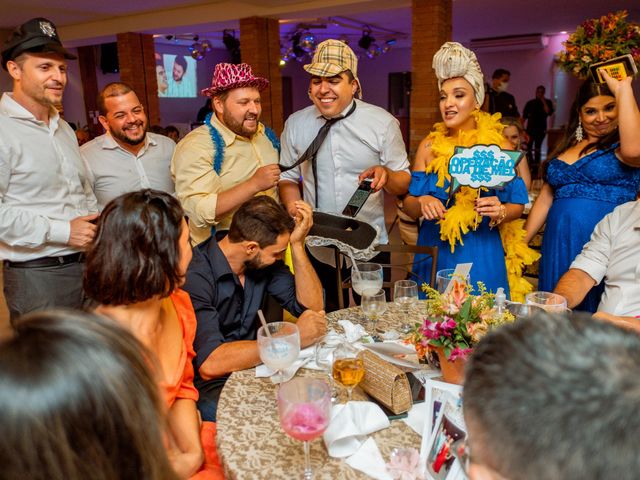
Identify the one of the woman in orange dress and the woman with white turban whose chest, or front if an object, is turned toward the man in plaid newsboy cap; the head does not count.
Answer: the woman in orange dress

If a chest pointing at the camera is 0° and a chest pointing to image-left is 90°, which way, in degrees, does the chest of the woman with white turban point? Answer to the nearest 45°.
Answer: approximately 0°

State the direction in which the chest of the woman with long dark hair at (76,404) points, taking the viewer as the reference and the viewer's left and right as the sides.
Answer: facing away from the viewer

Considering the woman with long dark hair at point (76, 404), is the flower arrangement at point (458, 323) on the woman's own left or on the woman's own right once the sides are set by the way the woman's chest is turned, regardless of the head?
on the woman's own right

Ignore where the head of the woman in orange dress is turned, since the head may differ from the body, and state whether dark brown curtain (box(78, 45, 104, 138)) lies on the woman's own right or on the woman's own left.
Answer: on the woman's own left

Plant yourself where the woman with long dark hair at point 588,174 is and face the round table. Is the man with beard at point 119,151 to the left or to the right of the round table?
right

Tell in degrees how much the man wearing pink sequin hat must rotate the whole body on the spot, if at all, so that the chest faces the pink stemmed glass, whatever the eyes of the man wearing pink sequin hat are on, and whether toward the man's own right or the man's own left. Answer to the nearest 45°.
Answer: approximately 45° to the man's own right

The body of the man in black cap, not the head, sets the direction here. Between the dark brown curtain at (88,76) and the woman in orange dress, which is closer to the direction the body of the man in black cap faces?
the woman in orange dress

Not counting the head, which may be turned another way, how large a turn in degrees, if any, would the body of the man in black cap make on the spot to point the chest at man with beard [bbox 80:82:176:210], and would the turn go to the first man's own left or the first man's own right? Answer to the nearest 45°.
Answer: approximately 90° to the first man's own left

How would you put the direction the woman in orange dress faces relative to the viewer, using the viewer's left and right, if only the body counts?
facing away from the viewer and to the right of the viewer

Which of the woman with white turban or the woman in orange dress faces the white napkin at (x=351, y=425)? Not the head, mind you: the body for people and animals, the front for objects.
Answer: the woman with white turban
